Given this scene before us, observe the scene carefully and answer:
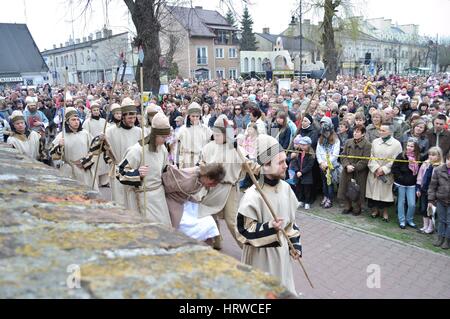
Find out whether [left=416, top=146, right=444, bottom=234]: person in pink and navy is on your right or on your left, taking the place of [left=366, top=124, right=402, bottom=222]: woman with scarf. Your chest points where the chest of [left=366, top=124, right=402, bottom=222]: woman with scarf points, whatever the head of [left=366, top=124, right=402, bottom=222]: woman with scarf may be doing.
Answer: on your left

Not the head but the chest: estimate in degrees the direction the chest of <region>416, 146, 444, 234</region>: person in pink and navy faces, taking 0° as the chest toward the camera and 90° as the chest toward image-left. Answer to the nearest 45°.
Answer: approximately 45°

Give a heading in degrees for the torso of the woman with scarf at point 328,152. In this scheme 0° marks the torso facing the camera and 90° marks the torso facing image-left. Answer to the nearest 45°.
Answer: approximately 0°

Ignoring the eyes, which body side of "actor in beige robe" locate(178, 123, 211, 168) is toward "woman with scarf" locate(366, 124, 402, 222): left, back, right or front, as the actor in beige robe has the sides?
left

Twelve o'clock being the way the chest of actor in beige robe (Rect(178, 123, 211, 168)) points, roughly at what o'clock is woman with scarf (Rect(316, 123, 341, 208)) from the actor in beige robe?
The woman with scarf is roughly at 9 o'clock from the actor in beige robe.

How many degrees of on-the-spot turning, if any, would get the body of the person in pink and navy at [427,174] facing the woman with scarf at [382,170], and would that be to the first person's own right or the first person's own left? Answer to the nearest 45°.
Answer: approximately 90° to the first person's own right

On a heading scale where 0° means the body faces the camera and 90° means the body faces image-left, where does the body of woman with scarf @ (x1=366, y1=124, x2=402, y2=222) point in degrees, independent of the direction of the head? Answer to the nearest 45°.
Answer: approximately 45°

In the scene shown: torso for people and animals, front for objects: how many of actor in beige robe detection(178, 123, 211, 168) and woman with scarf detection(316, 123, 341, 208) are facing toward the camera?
2

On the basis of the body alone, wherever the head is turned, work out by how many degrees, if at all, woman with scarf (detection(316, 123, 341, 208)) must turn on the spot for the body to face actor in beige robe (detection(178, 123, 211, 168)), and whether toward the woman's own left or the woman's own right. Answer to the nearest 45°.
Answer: approximately 90° to the woman's own right

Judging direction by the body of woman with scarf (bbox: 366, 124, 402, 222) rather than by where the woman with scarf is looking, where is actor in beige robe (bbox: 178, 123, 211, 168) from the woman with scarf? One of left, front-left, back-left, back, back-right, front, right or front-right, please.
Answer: front-right
